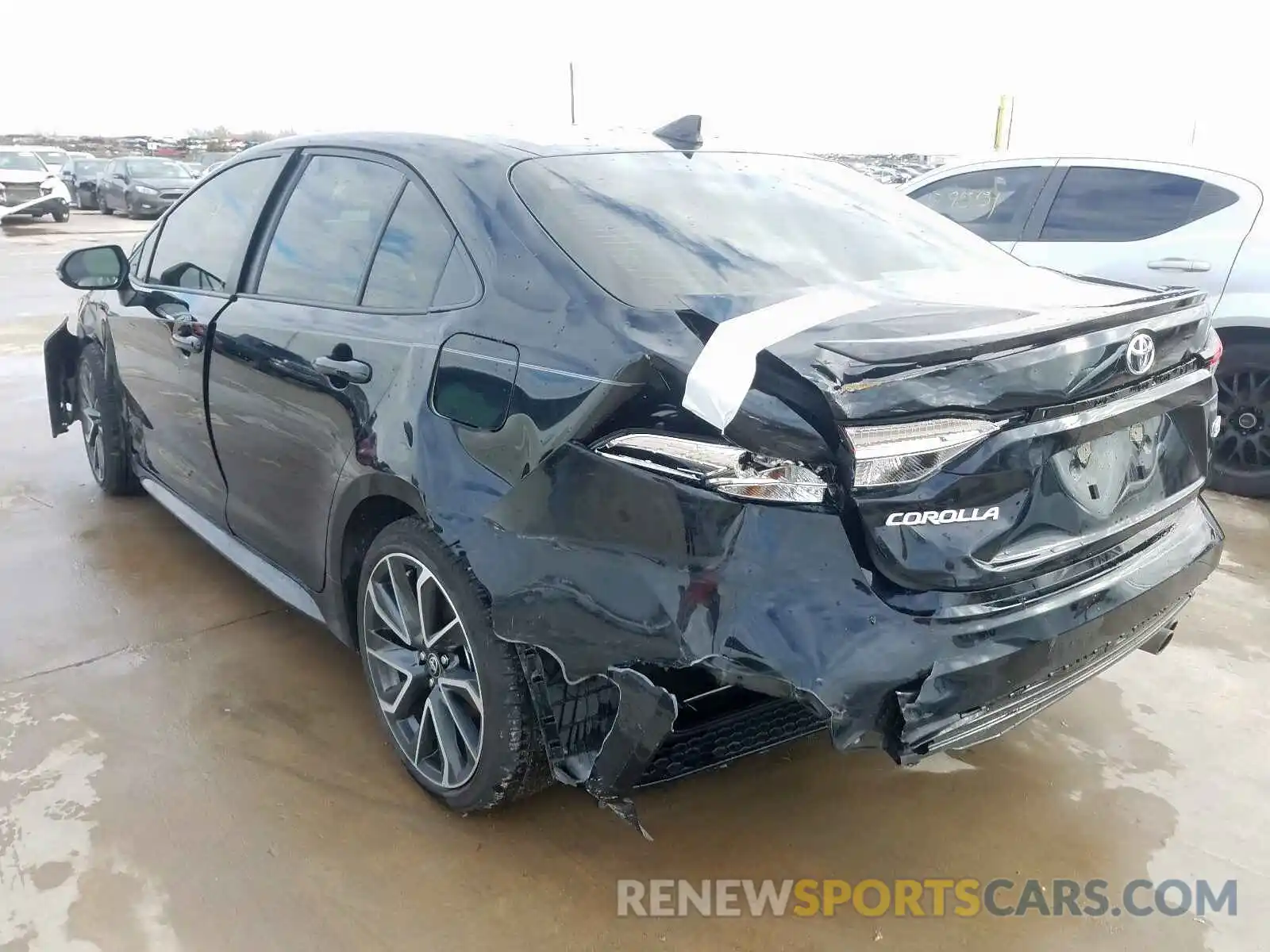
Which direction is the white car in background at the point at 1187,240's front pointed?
to the viewer's left

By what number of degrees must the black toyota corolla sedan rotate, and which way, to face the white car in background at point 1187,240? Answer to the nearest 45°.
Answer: approximately 90° to its right

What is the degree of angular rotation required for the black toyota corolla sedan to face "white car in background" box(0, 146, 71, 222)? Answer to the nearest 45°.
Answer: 0° — it already faces it

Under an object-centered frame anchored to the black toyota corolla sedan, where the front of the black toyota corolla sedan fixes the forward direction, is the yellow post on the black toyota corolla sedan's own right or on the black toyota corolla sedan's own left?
on the black toyota corolla sedan's own right

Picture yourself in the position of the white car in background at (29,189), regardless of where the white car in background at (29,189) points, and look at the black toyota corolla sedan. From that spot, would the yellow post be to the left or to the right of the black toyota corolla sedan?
left

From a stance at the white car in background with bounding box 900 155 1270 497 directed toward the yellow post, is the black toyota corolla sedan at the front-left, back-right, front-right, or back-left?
back-left

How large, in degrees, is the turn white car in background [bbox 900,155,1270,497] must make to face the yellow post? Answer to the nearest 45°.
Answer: approximately 90° to its right
